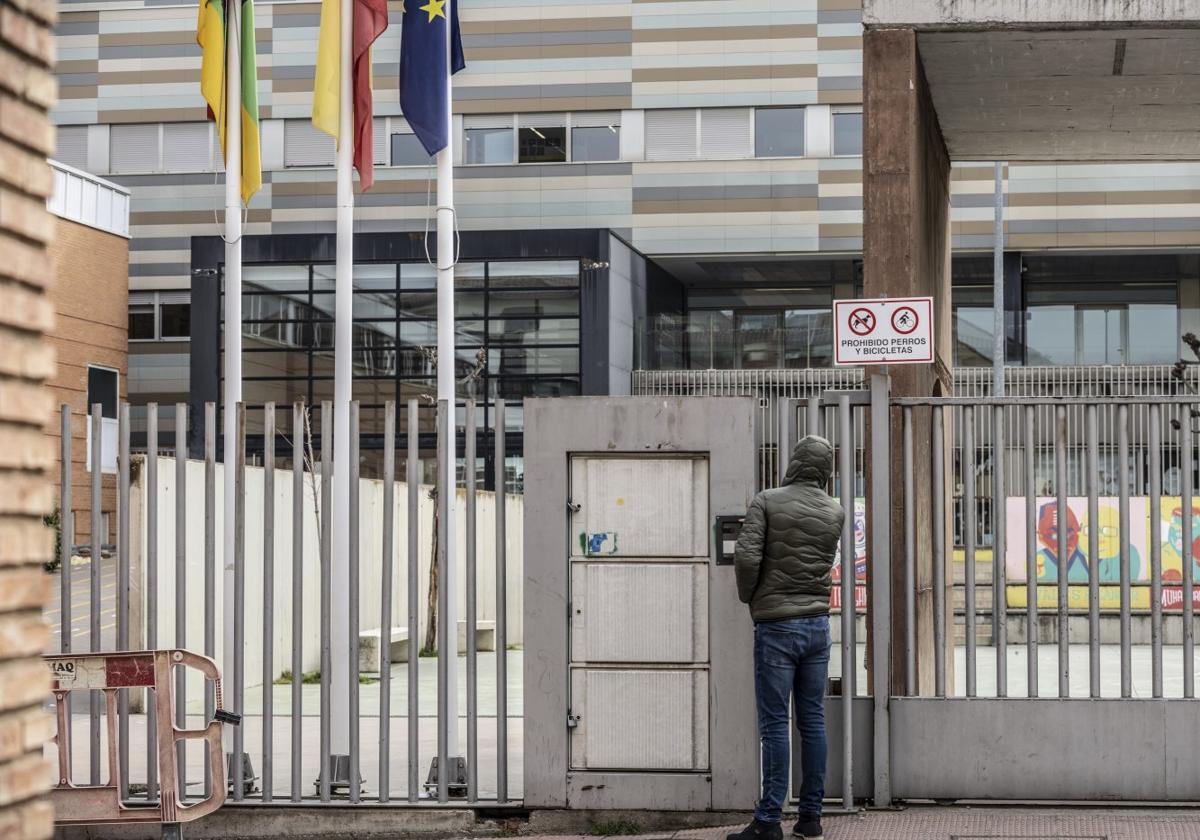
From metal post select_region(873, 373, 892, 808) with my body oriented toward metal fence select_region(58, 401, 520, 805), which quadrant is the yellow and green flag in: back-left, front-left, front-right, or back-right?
front-right

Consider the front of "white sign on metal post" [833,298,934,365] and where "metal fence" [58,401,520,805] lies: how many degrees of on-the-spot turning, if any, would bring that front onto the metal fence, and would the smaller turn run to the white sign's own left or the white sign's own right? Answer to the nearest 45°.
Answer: approximately 90° to the white sign's own right

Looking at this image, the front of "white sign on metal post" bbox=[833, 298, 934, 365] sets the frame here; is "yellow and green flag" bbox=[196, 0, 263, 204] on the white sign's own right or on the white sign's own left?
on the white sign's own right

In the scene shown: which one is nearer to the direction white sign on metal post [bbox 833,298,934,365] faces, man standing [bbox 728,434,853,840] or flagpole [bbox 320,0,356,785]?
the man standing

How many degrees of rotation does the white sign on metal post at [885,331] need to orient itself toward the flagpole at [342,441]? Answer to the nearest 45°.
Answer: approximately 90° to its right

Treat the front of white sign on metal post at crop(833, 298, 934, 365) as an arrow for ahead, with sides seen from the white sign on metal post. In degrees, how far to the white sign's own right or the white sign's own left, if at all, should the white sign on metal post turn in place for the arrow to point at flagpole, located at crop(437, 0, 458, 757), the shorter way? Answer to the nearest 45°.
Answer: approximately 90° to the white sign's own right

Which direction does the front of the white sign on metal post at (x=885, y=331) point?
toward the camera
